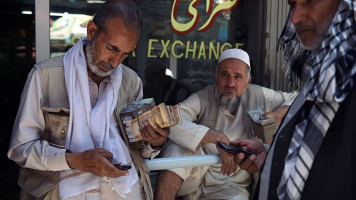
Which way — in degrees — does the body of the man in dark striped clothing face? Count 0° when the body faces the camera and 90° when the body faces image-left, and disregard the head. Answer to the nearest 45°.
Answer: approximately 45°

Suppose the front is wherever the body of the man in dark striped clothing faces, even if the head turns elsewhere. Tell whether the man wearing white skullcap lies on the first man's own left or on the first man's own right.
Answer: on the first man's own right

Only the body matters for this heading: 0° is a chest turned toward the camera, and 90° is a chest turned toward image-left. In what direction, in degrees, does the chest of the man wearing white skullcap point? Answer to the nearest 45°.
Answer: approximately 0°

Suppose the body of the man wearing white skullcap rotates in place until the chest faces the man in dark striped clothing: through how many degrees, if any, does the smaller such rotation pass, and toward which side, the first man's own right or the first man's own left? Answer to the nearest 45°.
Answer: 0° — they already face them
